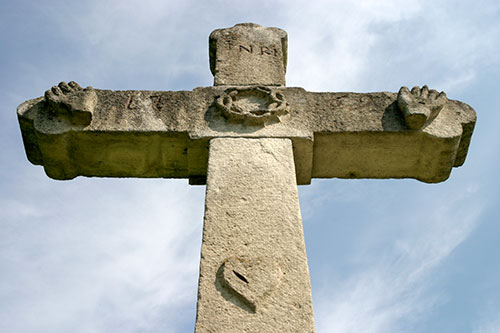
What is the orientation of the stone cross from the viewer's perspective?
toward the camera
